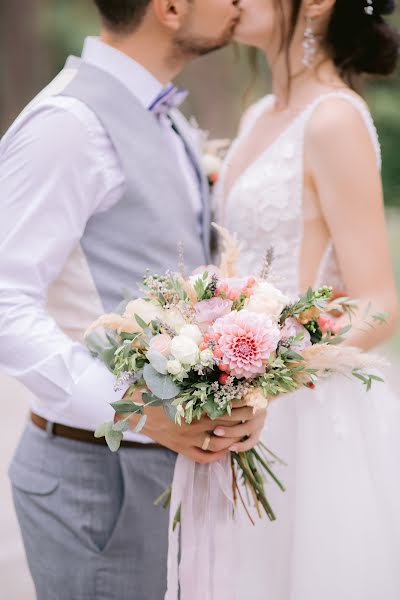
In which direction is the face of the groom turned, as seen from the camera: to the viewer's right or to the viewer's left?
to the viewer's right

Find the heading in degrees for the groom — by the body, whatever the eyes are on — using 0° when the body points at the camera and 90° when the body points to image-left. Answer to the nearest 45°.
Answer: approximately 270°

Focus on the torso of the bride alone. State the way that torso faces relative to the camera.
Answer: to the viewer's left

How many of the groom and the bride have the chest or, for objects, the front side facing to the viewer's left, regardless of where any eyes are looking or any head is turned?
1

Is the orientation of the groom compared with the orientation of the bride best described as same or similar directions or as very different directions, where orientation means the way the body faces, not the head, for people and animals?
very different directions

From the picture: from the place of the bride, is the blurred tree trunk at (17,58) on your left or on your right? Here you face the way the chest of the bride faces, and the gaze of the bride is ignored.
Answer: on your right
